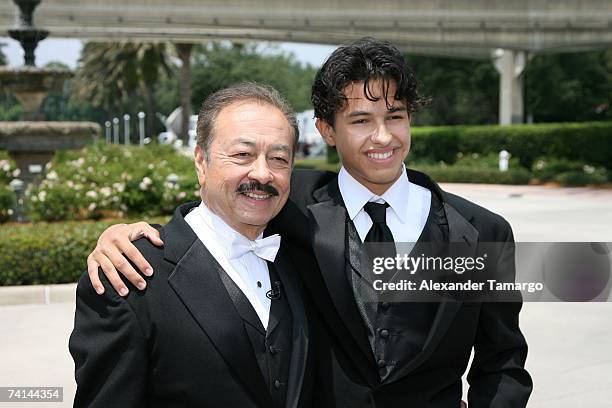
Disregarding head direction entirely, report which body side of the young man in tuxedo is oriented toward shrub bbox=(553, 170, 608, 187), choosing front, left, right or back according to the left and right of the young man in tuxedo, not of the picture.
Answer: back

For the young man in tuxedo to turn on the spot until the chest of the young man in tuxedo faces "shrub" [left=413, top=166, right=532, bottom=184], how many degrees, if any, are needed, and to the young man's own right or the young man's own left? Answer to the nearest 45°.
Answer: approximately 180°

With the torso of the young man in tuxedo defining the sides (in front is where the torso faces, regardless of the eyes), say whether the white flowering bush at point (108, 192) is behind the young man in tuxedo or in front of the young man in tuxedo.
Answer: behind

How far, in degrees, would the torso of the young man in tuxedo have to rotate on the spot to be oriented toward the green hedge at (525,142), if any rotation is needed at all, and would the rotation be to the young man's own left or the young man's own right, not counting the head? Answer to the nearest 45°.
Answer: approximately 180°

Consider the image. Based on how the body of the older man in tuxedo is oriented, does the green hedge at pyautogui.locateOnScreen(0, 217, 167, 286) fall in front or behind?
behind

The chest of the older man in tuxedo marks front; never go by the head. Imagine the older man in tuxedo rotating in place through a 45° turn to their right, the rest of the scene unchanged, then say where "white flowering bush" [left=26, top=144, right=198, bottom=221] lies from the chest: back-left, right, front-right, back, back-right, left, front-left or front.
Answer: back

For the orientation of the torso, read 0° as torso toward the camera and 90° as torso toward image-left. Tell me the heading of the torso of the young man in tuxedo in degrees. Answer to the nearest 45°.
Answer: approximately 0°

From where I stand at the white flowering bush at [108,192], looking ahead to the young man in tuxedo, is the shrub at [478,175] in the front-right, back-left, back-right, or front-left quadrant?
back-left
